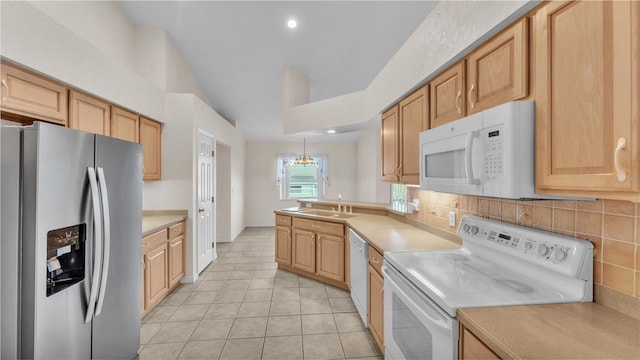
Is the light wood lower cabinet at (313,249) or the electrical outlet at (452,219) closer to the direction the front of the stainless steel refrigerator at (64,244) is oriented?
the electrical outlet

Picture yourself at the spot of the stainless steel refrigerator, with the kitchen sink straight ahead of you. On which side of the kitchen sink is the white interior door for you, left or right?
left

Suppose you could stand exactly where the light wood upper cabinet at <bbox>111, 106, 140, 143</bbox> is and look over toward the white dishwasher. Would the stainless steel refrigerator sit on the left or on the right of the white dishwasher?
right

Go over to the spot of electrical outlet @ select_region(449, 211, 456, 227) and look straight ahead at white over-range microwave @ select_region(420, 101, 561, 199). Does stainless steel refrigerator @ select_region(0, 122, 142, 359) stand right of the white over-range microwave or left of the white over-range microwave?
right

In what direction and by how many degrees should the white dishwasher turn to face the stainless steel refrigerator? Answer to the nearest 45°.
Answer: approximately 45° to its left

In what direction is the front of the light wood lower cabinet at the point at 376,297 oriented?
to the viewer's left

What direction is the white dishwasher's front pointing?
to the viewer's left

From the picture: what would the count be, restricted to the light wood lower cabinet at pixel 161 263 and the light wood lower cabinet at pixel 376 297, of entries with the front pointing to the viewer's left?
1

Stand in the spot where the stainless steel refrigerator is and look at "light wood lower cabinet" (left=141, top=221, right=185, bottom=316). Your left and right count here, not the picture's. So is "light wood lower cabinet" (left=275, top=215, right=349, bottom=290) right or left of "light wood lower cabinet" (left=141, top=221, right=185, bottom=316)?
right

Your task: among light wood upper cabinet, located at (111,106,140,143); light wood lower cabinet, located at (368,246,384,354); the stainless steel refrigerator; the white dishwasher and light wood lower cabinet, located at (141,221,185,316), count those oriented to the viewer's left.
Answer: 2

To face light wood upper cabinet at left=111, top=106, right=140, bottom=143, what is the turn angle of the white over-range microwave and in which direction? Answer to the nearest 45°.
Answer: approximately 45° to its right
